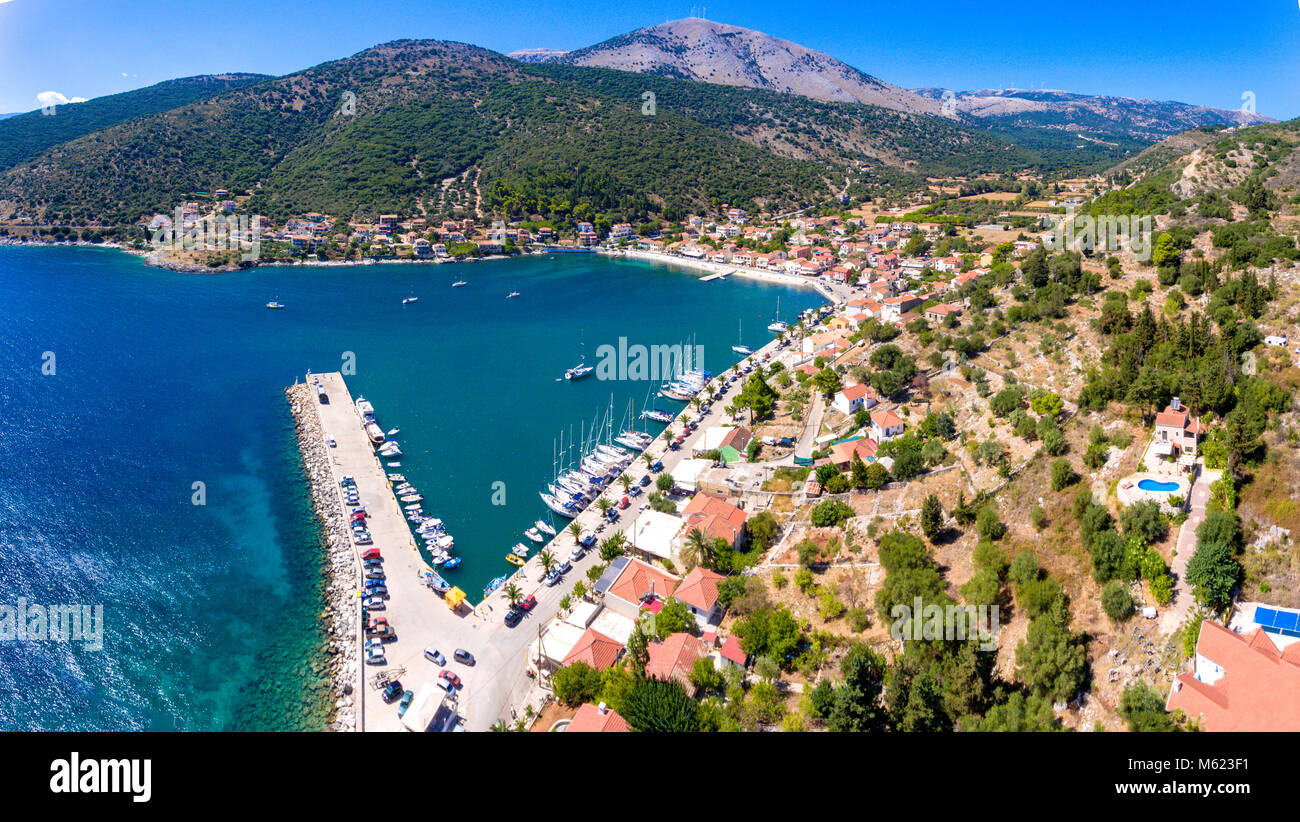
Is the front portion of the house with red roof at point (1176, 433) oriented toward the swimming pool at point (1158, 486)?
yes

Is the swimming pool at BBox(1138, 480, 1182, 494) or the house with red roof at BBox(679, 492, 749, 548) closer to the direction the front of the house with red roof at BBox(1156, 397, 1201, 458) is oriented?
the swimming pool

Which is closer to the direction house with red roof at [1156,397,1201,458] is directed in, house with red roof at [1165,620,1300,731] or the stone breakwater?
the house with red roof

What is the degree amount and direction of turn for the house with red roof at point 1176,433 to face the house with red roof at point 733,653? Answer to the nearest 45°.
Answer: approximately 45° to its right

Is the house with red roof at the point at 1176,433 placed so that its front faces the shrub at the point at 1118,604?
yes

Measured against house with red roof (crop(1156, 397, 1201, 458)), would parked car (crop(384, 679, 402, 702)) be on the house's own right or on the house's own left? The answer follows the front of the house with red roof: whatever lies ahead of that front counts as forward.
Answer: on the house's own right

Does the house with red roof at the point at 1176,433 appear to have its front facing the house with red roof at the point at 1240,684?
yes

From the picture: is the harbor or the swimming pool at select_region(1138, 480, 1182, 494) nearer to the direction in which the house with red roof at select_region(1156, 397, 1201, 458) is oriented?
the swimming pool

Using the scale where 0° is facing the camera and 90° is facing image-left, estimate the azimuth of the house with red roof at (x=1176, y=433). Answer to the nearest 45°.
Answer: approximately 0°

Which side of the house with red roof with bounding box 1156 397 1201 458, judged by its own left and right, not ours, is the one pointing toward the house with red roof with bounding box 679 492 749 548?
right
